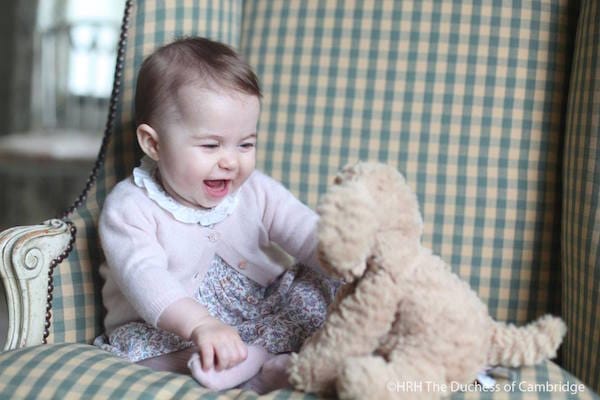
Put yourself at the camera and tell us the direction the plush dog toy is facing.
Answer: facing to the left of the viewer

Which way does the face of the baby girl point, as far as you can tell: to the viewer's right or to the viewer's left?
to the viewer's right

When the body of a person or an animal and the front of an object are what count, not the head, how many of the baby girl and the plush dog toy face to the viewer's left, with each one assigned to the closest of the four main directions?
1

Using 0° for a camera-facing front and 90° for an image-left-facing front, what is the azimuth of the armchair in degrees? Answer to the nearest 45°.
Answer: approximately 0°
